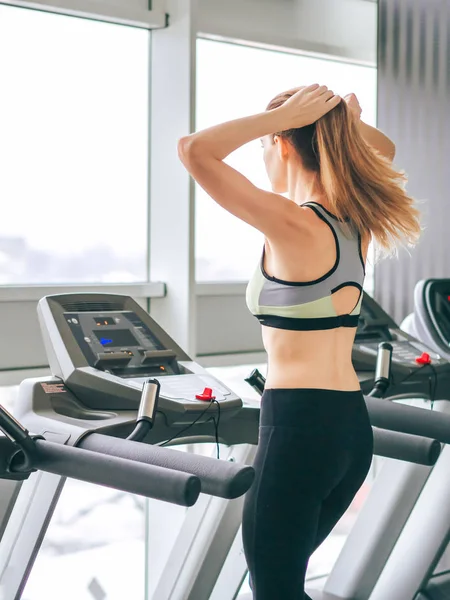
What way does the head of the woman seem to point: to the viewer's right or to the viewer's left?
to the viewer's left

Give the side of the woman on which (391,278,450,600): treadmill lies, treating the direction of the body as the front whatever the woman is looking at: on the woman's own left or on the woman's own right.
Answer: on the woman's own right

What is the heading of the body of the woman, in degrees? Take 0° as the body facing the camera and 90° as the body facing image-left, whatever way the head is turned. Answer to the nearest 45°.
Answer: approximately 135°
